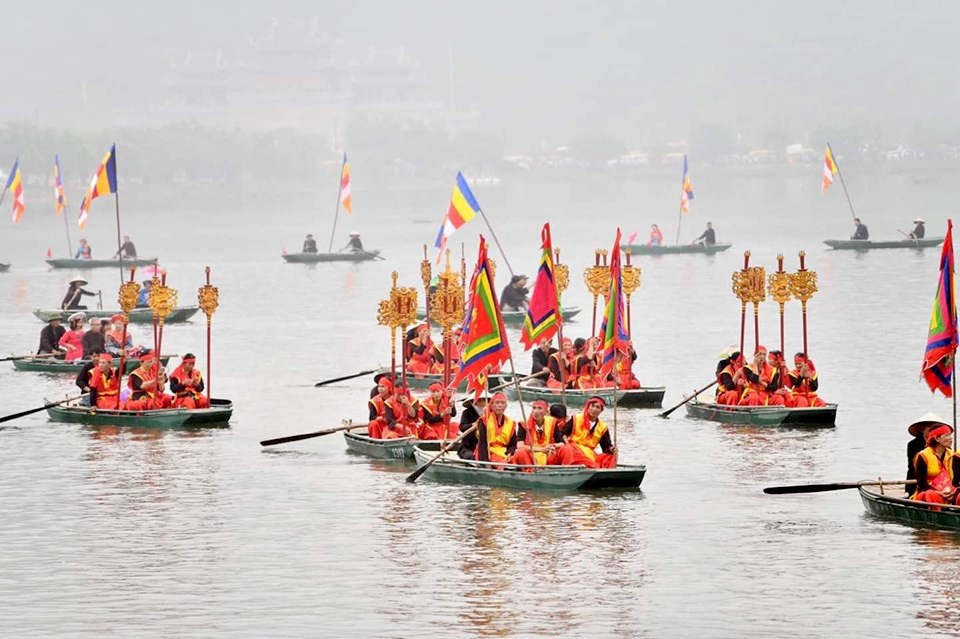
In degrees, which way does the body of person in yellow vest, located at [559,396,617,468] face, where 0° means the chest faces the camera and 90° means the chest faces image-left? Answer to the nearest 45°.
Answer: approximately 0°

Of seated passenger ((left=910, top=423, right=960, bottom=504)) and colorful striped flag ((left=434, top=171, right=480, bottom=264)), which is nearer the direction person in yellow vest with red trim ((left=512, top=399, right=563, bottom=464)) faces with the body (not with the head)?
the seated passenger

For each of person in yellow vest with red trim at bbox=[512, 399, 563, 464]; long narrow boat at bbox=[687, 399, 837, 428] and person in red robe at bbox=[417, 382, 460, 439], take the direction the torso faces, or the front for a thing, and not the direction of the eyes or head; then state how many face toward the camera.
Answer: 2

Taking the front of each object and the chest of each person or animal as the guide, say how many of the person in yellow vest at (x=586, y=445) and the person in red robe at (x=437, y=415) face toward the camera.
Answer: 2

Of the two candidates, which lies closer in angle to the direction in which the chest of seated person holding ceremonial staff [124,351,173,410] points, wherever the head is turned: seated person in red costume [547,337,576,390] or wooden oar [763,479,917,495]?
the wooden oar

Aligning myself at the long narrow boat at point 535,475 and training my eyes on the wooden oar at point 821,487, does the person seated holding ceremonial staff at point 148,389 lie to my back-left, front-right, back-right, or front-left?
back-left

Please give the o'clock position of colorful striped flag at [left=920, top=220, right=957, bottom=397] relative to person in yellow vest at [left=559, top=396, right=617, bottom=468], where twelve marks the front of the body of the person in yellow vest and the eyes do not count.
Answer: The colorful striped flag is roughly at 9 o'clock from the person in yellow vest.
